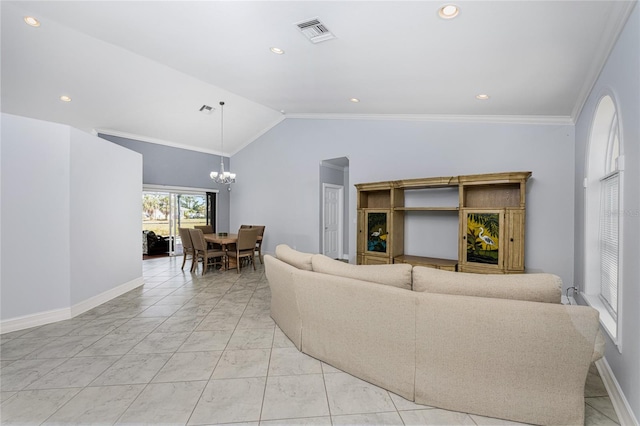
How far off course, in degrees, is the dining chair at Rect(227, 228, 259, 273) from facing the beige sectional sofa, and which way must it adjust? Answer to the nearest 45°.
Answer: approximately 135° to its left

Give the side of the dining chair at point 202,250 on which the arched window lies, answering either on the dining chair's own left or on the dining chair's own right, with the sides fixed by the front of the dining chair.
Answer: on the dining chair's own right

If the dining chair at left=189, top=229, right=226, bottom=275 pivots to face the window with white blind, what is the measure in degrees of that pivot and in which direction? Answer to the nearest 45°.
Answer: approximately 90° to its right

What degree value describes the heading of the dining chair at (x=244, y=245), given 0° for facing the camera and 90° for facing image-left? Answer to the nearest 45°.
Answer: approximately 135°

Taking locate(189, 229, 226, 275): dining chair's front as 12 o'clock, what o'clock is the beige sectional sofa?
The beige sectional sofa is roughly at 4 o'clock from the dining chair.

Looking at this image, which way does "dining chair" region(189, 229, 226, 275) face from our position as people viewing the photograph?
facing away from the viewer and to the right of the viewer

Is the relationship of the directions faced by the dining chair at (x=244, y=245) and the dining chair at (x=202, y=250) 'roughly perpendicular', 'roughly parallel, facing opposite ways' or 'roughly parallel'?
roughly perpendicular

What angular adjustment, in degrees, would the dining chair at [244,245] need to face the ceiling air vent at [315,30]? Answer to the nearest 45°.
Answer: approximately 135° to its left

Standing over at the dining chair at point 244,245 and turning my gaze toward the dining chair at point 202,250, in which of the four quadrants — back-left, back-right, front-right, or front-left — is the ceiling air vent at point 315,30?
back-left
